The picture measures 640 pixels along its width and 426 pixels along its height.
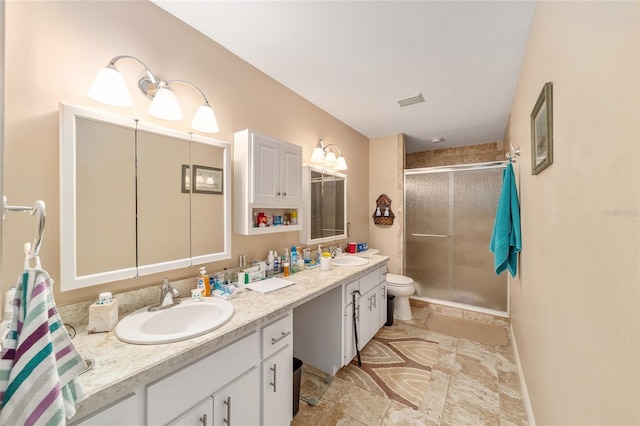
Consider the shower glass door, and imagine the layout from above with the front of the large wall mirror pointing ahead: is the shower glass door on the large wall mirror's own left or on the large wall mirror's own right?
on the large wall mirror's own left

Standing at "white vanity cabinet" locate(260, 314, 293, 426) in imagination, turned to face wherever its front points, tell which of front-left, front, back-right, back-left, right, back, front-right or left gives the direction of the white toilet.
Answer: left

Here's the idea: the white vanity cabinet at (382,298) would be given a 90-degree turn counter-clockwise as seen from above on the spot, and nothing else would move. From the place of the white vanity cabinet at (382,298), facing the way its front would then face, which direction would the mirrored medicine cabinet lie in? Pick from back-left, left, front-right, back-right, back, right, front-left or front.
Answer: back-left

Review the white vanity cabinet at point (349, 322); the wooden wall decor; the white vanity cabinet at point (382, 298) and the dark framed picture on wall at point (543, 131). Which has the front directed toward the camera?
the wooden wall decor

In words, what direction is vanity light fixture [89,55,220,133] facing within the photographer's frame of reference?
facing the viewer and to the right of the viewer

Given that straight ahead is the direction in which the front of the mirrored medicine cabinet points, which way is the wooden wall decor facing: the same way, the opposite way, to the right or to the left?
to the right

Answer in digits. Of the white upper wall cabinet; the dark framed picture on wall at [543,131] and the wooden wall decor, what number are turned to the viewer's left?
1

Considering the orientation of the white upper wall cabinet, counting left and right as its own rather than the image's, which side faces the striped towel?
right

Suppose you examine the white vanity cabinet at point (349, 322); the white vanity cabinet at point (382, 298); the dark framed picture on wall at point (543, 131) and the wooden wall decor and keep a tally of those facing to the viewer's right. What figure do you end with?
2

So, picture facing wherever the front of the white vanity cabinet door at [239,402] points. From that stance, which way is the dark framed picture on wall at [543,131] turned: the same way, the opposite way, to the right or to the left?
the opposite way

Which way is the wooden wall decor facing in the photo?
toward the camera

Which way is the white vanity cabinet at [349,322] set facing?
to the viewer's right
